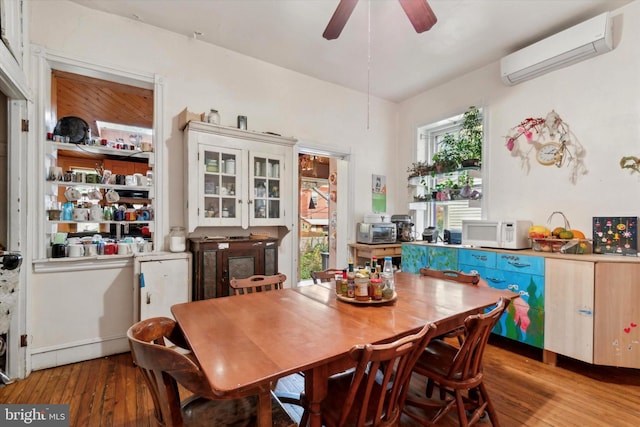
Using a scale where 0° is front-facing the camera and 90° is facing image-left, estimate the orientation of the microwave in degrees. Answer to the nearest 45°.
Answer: approximately 45°

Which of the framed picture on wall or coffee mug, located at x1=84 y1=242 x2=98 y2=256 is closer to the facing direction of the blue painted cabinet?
the coffee mug

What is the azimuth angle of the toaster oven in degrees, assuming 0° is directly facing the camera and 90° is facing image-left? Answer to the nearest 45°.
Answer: approximately 315°

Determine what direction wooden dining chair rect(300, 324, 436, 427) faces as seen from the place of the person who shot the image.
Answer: facing away from the viewer and to the left of the viewer

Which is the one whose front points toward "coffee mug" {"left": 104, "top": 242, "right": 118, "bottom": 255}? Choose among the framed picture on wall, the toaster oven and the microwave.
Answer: the microwave

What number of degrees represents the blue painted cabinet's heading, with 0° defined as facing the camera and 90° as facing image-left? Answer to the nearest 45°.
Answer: approximately 45°

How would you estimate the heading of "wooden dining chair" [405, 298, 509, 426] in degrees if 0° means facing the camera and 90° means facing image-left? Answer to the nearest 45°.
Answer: approximately 135°

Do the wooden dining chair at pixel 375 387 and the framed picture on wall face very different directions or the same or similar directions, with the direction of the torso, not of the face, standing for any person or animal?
very different directions
